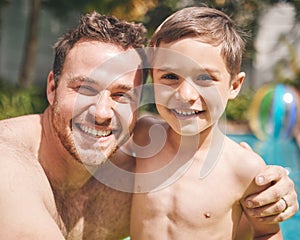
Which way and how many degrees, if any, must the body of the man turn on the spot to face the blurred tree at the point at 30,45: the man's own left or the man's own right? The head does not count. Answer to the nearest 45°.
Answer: approximately 135° to the man's own left

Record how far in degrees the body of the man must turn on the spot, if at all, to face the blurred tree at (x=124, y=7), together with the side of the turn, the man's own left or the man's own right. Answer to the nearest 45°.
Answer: approximately 135° to the man's own left

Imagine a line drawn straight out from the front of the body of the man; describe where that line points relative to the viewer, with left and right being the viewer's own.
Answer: facing the viewer and to the right of the viewer

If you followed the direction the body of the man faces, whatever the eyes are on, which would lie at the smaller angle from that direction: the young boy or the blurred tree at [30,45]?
the young boy

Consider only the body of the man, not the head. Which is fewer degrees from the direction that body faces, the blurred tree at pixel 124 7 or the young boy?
the young boy

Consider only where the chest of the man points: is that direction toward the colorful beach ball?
no

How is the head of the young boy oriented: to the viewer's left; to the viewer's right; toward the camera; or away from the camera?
toward the camera
